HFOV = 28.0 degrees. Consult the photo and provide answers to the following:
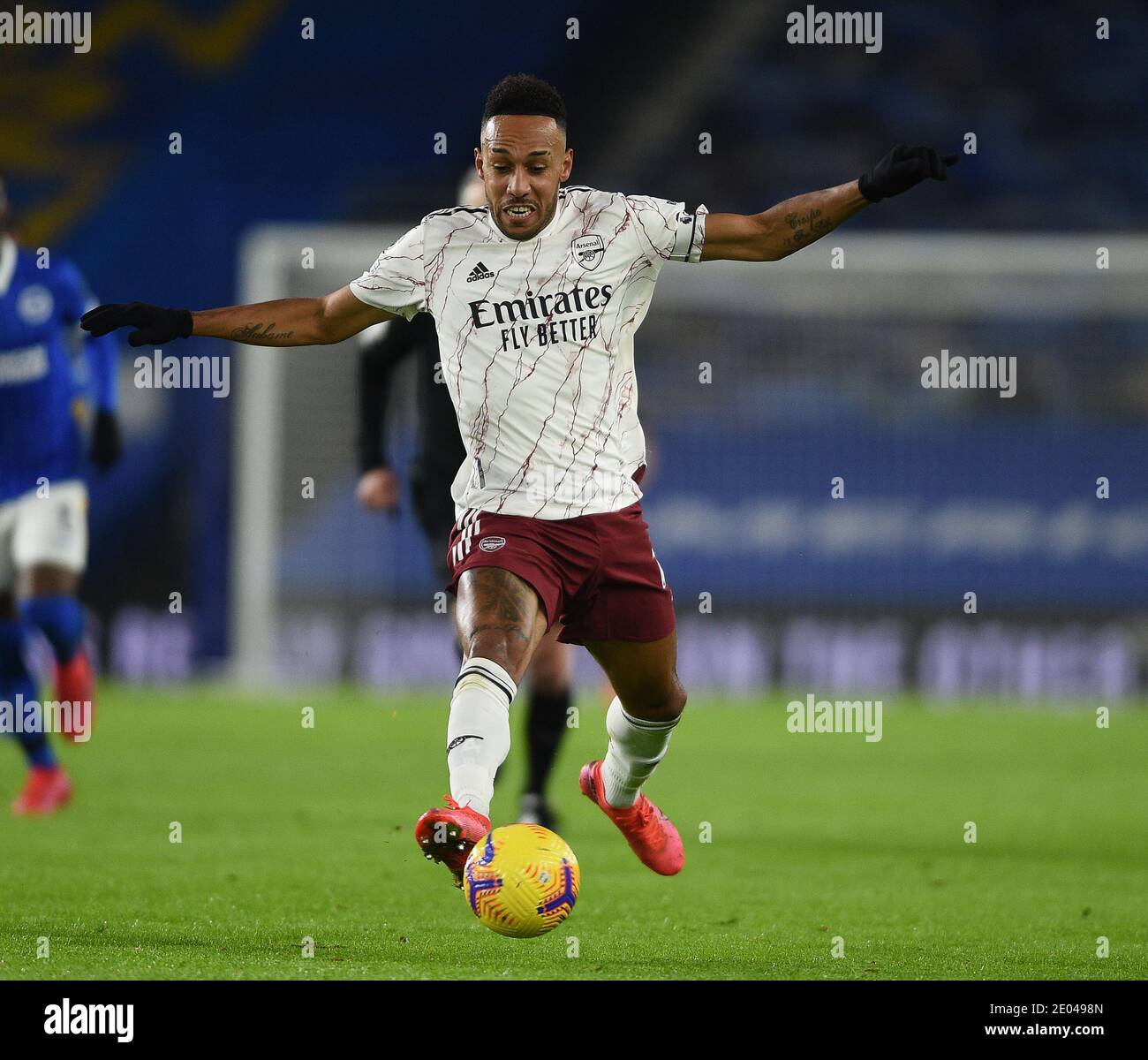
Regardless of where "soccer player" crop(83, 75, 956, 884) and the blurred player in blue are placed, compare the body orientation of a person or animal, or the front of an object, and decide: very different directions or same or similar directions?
same or similar directions

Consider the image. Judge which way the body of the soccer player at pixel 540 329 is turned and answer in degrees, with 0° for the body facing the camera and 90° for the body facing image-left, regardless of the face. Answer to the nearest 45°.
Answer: approximately 0°

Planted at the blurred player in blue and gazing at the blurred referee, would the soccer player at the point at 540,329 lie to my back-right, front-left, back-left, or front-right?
front-right

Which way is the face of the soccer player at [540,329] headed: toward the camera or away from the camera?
toward the camera

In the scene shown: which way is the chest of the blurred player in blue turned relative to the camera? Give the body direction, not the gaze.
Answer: toward the camera

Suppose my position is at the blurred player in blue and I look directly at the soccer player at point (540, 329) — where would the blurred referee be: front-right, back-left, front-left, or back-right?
front-left

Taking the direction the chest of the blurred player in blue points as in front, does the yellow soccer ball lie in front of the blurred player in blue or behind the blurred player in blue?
in front

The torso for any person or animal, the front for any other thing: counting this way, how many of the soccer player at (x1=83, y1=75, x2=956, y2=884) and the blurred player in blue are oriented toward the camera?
2

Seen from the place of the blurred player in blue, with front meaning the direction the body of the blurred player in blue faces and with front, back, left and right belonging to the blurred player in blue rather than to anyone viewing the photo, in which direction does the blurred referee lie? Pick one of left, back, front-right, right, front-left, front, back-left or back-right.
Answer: front-left

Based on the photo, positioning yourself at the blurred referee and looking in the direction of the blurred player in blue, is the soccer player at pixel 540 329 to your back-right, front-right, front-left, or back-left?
back-left
